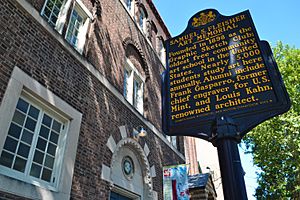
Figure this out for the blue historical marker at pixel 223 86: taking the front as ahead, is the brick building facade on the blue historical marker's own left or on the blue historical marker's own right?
on the blue historical marker's own right

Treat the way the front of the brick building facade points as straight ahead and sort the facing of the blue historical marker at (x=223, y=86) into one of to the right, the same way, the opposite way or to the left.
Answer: to the right

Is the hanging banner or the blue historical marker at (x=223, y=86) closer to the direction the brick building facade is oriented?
the blue historical marker

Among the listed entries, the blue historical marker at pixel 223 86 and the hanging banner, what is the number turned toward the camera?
2

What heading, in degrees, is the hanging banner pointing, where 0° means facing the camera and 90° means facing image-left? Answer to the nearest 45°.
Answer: approximately 0°

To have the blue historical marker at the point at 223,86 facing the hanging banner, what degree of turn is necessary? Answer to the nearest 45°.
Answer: approximately 180°

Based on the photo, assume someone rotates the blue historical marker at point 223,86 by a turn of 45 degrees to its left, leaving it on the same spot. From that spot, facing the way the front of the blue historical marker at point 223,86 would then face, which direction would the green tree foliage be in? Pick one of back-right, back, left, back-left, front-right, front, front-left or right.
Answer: back-left

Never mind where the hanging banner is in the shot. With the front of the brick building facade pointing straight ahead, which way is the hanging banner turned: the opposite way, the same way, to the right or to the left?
to the right
